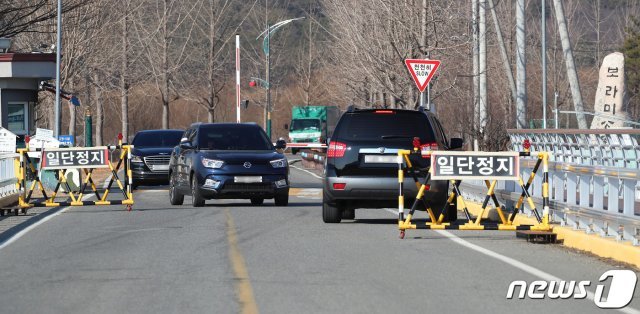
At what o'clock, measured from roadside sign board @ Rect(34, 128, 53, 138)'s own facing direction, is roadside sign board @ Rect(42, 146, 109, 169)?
roadside sign board @ Rect(42, 146, 109, 169) is roughly at 12 o'clock from roadside sign board @ Rect(34, 128, 53, 138).

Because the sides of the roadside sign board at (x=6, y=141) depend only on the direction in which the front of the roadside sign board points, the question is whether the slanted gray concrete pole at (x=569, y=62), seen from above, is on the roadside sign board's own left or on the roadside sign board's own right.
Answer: on the roadside sign board's own left

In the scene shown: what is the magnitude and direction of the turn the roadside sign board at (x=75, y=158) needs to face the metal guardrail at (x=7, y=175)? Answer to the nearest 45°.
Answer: approximately 135° to its right

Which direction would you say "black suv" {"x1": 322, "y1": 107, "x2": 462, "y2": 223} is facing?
away from the camera

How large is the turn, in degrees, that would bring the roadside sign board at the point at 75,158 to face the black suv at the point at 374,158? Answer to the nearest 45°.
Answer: approximately 45° to its left

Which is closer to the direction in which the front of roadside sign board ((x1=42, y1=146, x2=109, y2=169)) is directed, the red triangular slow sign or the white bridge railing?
the white bridge railing

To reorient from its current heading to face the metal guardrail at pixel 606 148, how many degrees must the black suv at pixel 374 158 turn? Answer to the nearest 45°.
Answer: approximately 45° to its right

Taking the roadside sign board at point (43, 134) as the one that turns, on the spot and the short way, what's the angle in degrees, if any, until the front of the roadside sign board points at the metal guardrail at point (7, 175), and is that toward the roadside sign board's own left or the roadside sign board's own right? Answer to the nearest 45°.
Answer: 0° — it already faces it

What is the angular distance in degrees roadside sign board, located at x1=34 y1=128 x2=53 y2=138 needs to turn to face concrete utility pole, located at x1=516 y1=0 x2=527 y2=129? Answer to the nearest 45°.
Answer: approximately 90° to its left
